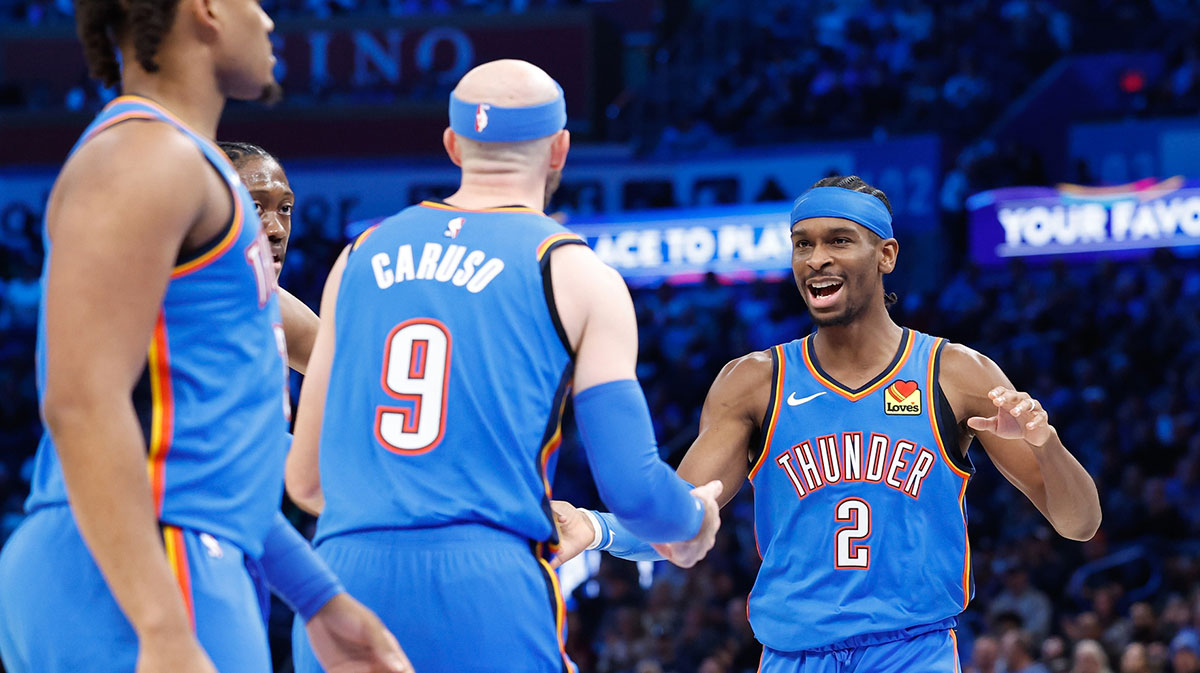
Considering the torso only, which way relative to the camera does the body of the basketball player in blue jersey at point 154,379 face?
to the viewer's right

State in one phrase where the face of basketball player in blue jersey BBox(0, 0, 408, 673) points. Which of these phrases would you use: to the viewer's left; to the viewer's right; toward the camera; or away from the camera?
to the viewer's right

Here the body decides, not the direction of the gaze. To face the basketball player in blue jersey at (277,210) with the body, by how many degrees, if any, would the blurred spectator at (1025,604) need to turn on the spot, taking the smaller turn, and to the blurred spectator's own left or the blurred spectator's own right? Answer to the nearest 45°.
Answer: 0° — they already face them

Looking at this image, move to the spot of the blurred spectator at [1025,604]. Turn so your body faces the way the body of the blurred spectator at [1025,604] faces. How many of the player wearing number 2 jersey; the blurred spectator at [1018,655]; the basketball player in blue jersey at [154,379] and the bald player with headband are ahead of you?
4

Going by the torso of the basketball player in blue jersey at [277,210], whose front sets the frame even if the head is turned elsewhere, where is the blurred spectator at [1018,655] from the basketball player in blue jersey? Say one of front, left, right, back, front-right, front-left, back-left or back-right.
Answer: left

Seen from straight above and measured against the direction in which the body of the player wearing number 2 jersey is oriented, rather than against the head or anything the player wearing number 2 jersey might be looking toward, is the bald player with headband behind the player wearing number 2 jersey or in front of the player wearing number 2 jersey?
in front

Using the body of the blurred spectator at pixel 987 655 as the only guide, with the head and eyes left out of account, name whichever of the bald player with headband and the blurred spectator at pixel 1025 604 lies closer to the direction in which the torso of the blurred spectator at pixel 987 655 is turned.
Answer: the bald player with headband

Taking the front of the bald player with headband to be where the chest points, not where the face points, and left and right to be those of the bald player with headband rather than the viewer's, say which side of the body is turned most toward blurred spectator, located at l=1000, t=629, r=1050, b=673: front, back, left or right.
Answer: front

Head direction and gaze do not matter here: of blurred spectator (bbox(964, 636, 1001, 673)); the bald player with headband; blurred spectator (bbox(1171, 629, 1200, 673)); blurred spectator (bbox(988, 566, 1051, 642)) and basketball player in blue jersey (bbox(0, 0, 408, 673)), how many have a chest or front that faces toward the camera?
3

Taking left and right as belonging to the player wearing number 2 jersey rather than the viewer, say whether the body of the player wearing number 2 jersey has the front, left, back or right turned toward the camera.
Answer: front

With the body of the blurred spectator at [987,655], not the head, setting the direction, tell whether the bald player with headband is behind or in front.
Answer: in front

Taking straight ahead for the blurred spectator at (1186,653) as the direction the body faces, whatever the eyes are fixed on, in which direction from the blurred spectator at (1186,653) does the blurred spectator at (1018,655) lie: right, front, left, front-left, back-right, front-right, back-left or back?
right

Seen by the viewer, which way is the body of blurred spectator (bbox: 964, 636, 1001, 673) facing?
toward the camera

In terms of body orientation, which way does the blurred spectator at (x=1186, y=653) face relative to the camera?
toward the camera

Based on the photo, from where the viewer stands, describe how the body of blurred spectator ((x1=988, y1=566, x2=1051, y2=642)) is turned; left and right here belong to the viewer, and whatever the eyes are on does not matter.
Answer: facing the viewer

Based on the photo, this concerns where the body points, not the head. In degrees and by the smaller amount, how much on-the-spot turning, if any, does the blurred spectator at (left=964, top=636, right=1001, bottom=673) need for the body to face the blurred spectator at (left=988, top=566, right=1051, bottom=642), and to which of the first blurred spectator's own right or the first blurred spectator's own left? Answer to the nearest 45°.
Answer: approximately 180°

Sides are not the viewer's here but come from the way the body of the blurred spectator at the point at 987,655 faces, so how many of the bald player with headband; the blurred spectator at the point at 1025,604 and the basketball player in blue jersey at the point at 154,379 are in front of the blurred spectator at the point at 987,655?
2
